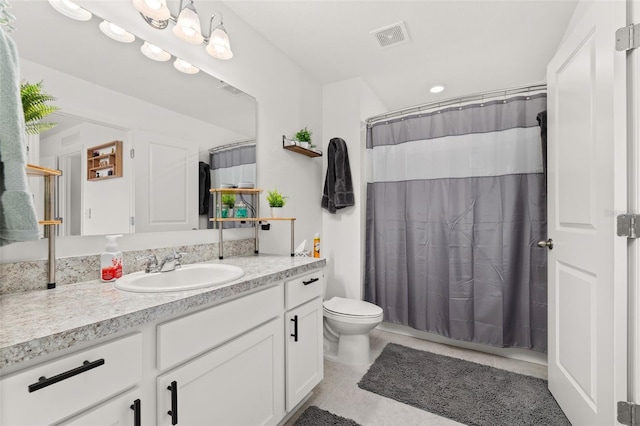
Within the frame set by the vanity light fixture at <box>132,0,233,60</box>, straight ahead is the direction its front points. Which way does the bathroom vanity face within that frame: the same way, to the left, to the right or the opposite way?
the same way

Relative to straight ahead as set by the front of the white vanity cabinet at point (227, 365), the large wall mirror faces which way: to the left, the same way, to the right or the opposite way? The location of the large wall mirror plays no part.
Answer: the same way

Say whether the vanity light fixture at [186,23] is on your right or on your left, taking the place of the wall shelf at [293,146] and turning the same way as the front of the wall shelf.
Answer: on your right

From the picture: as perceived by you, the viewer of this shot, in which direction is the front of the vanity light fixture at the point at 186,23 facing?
facing the viewer and to the right of the viewer

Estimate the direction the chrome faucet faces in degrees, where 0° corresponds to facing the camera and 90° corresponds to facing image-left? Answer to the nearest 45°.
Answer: approximately 315°

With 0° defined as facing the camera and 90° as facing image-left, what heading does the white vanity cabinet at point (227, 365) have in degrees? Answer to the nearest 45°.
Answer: approximately 315°

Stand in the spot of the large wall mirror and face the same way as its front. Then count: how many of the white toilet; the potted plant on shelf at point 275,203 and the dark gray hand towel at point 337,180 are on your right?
0

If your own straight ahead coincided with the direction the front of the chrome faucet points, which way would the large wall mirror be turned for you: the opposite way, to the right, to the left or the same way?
the same way

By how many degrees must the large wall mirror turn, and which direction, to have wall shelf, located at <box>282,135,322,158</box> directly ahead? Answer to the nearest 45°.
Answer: approximately 45° to its left

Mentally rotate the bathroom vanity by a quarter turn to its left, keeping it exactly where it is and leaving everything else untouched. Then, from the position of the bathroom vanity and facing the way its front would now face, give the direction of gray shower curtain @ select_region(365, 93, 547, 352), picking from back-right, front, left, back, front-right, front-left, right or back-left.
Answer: front-right

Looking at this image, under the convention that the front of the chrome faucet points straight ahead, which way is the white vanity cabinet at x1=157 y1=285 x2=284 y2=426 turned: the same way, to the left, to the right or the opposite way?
the same way

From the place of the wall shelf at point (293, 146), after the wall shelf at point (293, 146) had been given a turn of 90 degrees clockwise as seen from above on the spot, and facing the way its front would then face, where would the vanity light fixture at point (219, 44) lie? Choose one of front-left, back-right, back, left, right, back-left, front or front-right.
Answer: front
